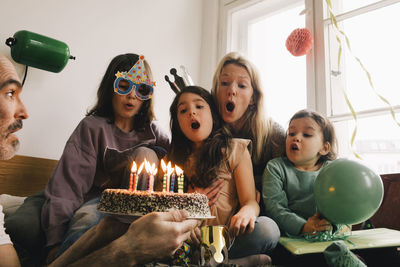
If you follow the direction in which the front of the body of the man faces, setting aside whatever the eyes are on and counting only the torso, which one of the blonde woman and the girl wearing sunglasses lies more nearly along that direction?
the blonde woman

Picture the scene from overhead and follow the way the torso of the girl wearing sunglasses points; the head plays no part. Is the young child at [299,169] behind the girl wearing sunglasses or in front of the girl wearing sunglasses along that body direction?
in front

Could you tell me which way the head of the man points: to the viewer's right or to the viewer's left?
to the viewer's right

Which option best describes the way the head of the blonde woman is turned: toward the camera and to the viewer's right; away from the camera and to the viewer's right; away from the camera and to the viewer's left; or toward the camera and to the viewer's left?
toward the camera and to the viewer's left

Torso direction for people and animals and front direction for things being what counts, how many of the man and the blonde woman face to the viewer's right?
1

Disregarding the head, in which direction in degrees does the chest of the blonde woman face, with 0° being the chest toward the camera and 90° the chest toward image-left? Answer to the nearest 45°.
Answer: approximately 45°

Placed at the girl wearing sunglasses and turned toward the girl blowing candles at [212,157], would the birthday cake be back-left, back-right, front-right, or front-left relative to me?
front-right

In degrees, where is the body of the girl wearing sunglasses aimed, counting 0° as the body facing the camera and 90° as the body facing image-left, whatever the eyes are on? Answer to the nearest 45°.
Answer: approximately 315°

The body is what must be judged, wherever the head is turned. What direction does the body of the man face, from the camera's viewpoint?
to the viewer's right
